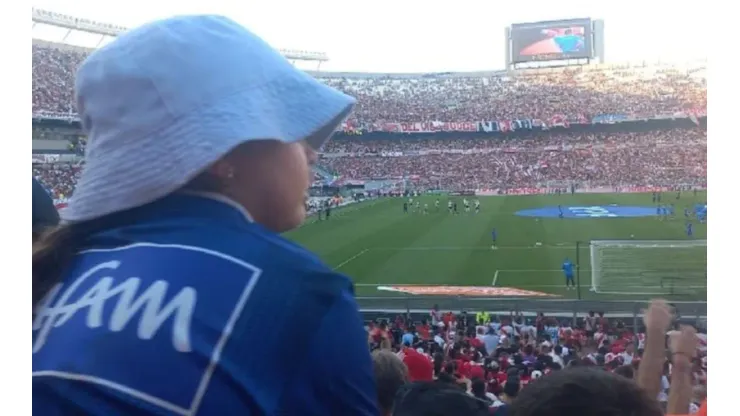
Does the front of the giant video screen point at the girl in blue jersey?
yes

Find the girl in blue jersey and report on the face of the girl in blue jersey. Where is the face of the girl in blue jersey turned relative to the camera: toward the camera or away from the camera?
away from the camera

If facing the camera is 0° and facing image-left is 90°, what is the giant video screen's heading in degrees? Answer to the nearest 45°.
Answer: approximately 0°

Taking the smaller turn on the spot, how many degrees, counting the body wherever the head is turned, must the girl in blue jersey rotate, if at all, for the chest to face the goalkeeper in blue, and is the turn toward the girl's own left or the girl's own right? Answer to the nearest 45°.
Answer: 0° — they already face them

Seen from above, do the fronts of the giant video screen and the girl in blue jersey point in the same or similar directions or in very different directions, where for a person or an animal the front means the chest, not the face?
very different directions

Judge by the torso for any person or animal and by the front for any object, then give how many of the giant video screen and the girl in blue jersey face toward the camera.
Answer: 1

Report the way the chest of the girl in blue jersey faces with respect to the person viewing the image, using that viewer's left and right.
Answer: facing away from the viewer and to the right of the viewer
